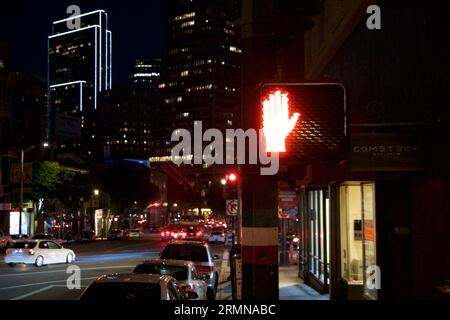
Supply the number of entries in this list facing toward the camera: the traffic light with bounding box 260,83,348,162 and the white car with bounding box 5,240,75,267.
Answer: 1

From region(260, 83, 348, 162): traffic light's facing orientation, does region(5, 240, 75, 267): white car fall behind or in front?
behind

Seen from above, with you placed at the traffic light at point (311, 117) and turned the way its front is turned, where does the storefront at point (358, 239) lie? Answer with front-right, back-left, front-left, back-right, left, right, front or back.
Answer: back

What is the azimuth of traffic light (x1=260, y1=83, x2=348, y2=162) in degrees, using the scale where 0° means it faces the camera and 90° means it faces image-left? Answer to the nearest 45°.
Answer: approximately 0°

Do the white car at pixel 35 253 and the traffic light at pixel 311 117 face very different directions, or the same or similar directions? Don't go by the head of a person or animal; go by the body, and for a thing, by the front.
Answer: very different directions

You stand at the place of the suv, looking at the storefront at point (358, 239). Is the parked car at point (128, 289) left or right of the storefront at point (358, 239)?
right
